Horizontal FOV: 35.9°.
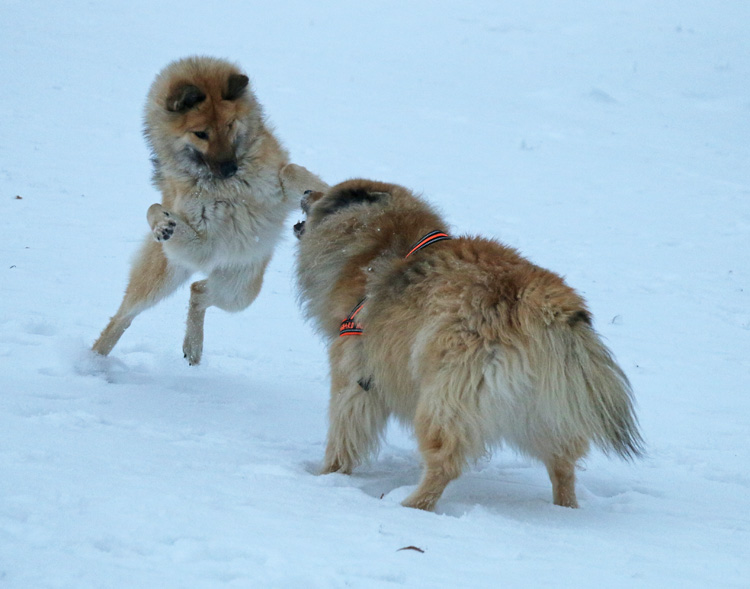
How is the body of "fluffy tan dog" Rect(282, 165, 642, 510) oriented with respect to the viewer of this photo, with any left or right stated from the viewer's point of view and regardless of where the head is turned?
facing away from the viewer and to the left of the viewer
